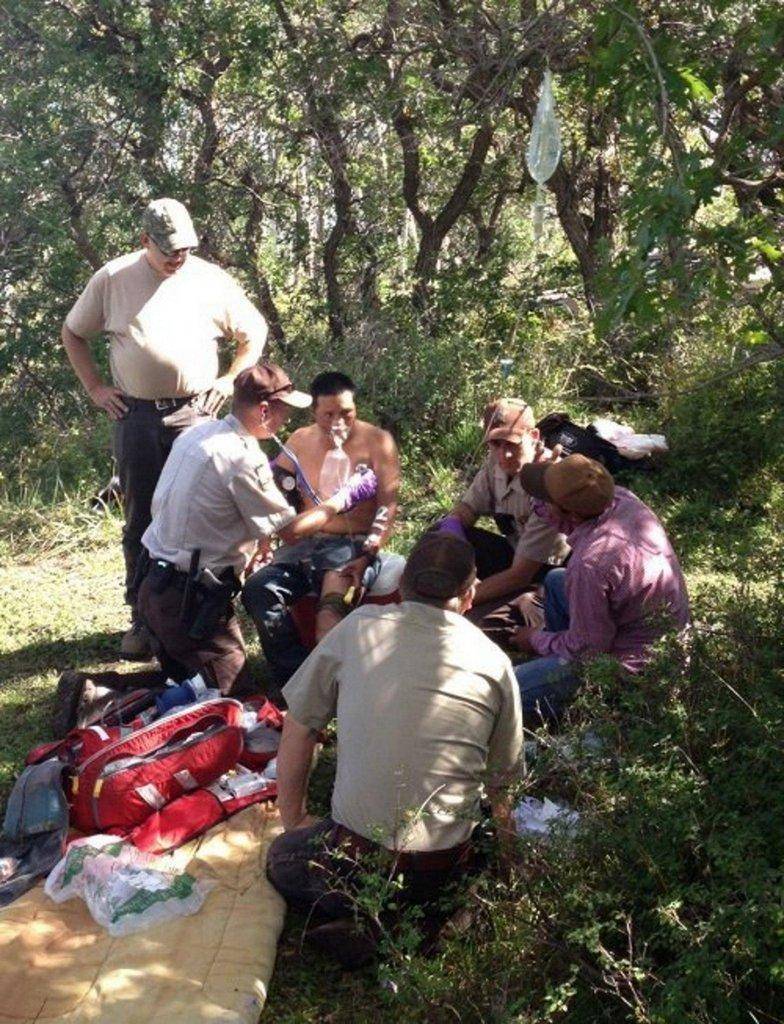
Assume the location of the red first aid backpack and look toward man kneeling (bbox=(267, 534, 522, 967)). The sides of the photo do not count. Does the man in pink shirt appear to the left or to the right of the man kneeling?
left

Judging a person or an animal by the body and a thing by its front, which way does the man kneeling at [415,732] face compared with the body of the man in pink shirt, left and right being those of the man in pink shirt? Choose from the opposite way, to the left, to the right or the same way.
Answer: to the right

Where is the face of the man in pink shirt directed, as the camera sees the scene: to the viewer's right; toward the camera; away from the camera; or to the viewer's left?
to the viewer's left

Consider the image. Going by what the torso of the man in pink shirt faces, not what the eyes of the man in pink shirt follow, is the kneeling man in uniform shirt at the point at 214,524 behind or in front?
in front

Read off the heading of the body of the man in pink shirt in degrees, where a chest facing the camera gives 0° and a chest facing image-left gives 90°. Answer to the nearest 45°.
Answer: approximately 90°

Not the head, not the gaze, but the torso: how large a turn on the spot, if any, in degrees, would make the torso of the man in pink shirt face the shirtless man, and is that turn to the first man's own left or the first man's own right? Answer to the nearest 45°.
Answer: approximately 45° to the first man's own right

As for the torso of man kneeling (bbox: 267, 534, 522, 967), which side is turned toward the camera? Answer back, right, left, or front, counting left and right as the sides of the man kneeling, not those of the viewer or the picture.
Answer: back

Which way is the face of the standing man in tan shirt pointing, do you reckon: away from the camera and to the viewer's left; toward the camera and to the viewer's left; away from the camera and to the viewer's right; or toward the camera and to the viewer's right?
toward the camera and to the viewer's right

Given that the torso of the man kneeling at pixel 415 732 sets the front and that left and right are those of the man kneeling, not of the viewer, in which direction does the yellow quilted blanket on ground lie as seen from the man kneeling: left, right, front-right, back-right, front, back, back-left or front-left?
left

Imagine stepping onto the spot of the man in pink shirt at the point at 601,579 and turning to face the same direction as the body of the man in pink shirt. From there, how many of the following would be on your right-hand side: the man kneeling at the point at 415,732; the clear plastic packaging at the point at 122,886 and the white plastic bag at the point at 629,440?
1

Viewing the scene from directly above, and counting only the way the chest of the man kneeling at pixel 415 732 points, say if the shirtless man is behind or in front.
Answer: in front
